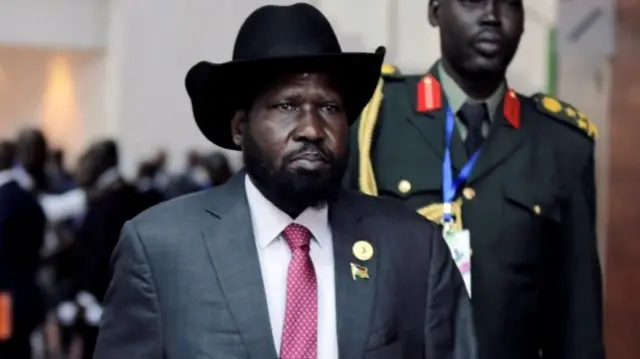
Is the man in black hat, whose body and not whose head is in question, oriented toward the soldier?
no

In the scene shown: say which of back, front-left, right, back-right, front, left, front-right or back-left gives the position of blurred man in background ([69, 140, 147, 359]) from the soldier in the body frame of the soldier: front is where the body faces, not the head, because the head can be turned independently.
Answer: back-right

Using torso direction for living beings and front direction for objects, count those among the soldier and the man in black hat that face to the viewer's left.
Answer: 0

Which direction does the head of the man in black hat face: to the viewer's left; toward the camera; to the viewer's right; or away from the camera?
toward the camera

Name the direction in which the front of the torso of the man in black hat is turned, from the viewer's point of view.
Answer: toward the camera

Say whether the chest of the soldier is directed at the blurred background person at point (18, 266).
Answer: no

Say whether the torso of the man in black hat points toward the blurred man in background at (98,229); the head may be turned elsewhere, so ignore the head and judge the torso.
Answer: no

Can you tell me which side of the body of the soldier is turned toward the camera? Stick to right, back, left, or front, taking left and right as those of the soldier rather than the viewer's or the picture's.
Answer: front

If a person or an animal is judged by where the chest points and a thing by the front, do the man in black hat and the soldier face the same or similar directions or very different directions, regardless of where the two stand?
same or similar directions
